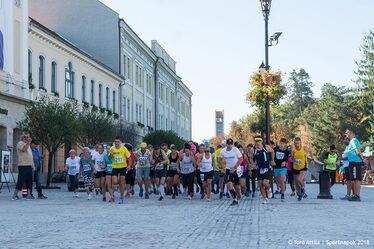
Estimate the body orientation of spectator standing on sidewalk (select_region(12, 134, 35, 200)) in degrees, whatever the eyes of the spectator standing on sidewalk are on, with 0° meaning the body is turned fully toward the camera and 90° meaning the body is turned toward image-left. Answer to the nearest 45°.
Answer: approximately 315°

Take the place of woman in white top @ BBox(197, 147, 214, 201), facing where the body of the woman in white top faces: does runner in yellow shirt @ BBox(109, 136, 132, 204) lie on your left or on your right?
on your right

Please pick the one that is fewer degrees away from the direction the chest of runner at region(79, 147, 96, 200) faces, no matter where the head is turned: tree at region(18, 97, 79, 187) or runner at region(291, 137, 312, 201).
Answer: the runner

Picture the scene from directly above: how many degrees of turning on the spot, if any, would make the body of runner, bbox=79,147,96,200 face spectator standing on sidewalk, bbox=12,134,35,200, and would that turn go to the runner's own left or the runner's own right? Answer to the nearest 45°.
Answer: approximately 90° to the runner's own right

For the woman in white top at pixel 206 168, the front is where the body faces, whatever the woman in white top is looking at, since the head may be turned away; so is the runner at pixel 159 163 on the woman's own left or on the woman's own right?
on the woman's own right

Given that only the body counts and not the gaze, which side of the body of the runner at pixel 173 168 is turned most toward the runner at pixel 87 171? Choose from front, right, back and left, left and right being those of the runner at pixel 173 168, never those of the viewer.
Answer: right

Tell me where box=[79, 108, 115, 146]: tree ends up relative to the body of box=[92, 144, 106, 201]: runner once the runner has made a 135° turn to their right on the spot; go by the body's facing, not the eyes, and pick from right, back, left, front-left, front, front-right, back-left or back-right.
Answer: front-right

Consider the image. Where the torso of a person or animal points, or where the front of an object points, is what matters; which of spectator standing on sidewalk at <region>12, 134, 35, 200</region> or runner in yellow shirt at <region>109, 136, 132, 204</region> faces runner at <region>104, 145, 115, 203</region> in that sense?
the spectator standing on sidewalk
